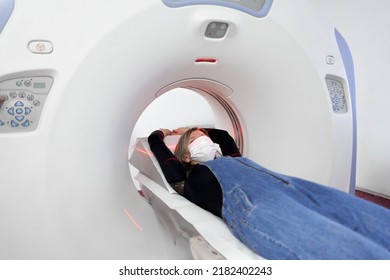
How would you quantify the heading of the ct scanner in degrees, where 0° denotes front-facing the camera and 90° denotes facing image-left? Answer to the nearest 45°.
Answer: approximately 315°
